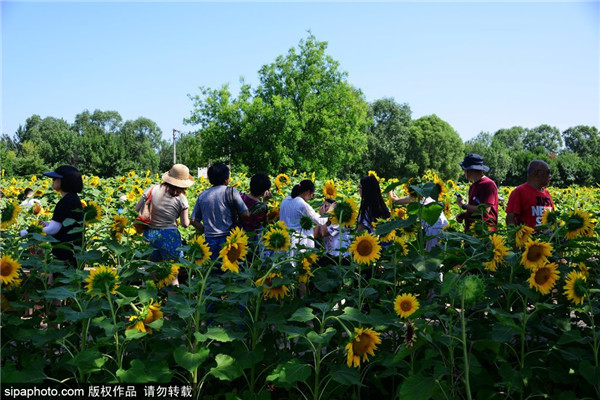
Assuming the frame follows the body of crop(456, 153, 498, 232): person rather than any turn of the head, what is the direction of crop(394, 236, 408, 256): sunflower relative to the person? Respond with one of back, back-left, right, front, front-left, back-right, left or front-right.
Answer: left

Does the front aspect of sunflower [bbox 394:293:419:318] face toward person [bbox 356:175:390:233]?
no

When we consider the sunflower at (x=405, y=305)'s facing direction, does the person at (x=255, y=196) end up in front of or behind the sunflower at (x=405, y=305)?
behind

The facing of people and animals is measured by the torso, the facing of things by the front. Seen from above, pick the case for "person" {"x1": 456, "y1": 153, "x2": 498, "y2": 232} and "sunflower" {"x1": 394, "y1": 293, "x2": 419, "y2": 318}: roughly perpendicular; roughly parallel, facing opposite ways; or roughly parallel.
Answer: roughly perpendicular

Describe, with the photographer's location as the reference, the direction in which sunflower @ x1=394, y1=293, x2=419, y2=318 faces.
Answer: facing the viewer

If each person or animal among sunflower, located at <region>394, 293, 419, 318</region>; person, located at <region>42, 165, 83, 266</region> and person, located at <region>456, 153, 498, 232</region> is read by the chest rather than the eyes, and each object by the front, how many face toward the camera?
1

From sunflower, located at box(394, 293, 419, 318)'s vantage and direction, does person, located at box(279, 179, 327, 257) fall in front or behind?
behind

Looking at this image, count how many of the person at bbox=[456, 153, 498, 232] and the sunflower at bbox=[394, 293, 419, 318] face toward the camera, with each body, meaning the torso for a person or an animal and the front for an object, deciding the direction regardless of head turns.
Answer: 1

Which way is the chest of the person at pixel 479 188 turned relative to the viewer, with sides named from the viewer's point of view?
facing to the left of the viewer

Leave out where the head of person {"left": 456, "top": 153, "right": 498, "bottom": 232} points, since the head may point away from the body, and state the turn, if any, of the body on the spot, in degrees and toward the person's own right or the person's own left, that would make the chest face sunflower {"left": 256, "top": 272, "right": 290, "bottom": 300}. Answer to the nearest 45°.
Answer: approximately 90° to the person's own left

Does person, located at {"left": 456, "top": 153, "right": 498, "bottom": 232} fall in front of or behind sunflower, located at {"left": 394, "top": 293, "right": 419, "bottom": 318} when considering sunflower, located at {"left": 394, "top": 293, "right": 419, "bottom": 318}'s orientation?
behind

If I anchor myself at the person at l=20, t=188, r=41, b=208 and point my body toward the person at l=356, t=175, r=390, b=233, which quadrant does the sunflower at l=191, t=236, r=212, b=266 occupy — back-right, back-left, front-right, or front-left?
front-right
